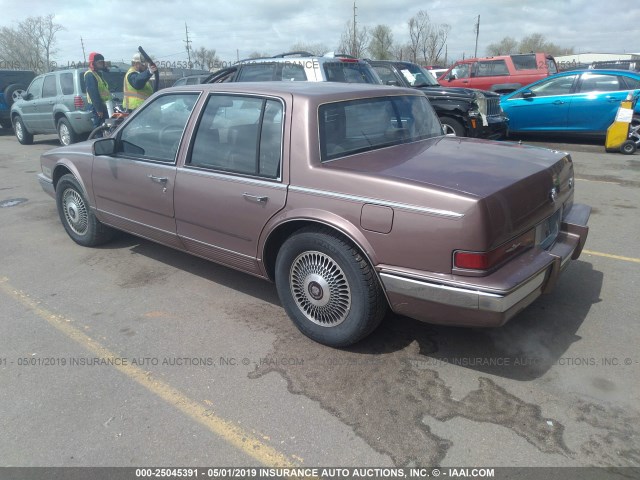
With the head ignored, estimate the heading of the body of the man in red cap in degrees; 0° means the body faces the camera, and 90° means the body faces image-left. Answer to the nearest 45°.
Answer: approximately 270°

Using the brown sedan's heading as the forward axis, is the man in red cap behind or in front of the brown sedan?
in front

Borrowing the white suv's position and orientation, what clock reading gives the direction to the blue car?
The blue car is roughly at 4 o'clock from the white suv.

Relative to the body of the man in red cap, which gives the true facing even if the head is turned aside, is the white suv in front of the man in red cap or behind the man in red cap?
in front

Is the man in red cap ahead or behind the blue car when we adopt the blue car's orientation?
ahead

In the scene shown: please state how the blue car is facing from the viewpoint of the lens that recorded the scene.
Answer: facing to the left of the viewer

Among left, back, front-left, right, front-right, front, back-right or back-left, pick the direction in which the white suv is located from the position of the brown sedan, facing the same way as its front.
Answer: front-right

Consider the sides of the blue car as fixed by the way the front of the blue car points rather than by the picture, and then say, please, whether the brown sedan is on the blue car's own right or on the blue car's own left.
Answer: on the blue car's own left

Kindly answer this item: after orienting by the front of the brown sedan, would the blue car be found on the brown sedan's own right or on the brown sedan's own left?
on the brown sedan's own right

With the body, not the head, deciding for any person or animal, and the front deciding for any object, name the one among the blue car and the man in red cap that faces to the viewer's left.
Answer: the blue car

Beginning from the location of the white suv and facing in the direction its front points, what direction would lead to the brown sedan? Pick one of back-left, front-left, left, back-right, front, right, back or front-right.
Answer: back-left
